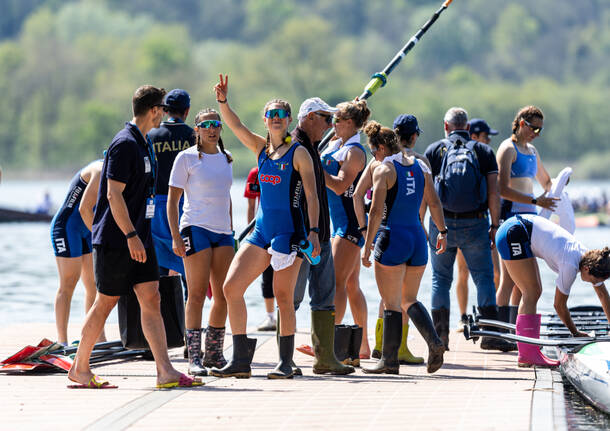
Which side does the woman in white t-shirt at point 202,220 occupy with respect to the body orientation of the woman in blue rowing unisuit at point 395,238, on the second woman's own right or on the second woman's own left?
on the second woman's own left

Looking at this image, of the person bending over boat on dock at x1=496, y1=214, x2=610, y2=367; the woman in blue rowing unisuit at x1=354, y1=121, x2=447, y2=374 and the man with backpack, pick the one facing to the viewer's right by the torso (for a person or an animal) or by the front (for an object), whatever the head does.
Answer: the person bending over boat on dock

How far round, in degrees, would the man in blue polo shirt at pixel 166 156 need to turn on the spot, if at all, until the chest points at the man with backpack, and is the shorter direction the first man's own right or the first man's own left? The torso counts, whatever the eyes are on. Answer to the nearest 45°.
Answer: approximately 90° to the first man's own right

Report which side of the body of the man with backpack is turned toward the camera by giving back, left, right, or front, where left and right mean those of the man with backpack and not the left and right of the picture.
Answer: back

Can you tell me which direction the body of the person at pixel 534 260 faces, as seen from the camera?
to the viewer's right

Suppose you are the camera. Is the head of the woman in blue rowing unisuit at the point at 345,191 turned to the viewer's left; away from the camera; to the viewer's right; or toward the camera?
to the viewer's left

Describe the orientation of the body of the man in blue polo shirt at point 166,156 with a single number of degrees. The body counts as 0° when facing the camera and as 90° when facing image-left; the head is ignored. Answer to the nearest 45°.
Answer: approximately 180°

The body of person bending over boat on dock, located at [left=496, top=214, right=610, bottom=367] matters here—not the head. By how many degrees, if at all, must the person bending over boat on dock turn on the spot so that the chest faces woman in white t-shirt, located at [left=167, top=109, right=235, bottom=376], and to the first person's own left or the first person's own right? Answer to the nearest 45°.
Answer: approximately 135° to the first person's own right

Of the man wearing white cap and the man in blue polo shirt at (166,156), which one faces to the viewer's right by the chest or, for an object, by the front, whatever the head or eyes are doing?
the man wearing white cap

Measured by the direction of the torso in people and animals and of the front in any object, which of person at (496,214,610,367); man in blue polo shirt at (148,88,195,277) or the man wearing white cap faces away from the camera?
the man in blue polo shirt

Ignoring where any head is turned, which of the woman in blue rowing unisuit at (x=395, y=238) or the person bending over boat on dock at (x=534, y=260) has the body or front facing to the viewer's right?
the person bending over boat on dock

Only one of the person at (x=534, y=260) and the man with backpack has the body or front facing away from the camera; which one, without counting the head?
the man with backpack
